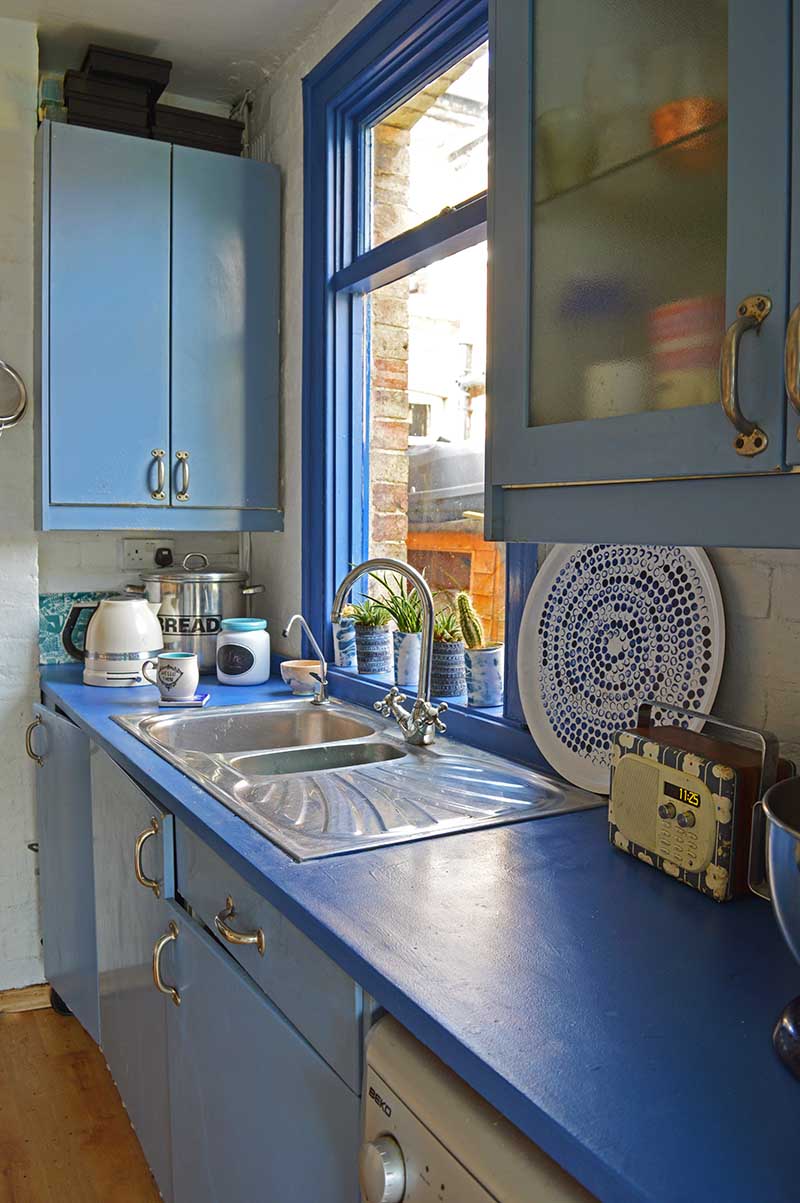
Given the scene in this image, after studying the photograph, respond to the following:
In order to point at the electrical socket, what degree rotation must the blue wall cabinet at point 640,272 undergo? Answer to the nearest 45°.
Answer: approximately 90° to its right

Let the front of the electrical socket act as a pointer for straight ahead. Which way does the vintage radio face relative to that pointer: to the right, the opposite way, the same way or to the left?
to the right

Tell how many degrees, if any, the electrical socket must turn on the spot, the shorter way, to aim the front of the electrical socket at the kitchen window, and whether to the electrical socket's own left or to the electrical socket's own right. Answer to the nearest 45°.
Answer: approximately 45° to the electrical socket's own left

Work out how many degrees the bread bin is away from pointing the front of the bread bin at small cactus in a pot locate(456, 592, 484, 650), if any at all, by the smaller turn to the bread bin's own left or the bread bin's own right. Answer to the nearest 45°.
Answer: approximately 45° to the bread bin's own left

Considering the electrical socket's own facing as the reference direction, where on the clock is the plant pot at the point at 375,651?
The plant pot is roughly at 11 o'clock from the electrical socket.

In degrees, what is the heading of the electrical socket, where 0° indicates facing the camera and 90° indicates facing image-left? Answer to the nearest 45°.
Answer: approximately 0°

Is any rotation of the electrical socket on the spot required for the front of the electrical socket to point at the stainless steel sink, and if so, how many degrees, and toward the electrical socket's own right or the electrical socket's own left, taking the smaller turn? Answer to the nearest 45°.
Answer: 0° — it already faces it

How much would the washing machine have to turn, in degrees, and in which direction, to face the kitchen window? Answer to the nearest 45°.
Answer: approximately 135° to its right
